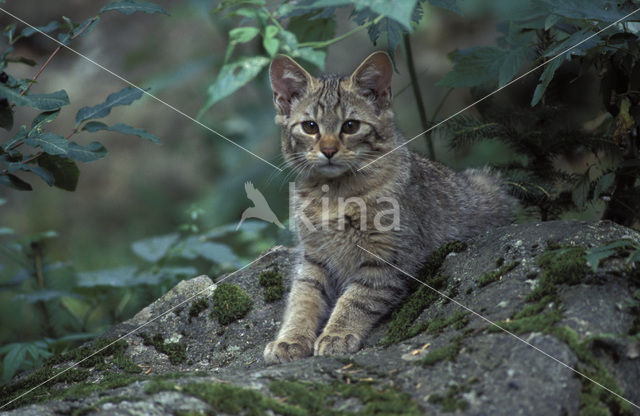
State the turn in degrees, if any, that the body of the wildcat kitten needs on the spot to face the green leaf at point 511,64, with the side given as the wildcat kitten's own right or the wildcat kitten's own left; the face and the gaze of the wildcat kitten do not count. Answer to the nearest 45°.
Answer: approximately 135° to the wildcat kitten's own left

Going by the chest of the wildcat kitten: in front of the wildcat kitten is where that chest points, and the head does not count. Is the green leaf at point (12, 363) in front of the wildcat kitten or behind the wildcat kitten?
in front

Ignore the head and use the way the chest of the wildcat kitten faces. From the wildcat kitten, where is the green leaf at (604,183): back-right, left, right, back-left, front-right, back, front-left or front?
back-left

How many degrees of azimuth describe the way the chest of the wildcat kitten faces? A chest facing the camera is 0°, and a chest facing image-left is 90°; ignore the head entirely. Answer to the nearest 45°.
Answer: approximately 45°

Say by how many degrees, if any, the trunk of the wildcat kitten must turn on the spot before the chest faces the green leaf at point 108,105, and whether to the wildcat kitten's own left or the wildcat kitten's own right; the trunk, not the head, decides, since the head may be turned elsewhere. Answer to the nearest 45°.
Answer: approximately 45° to the wildcat kitten's own right
